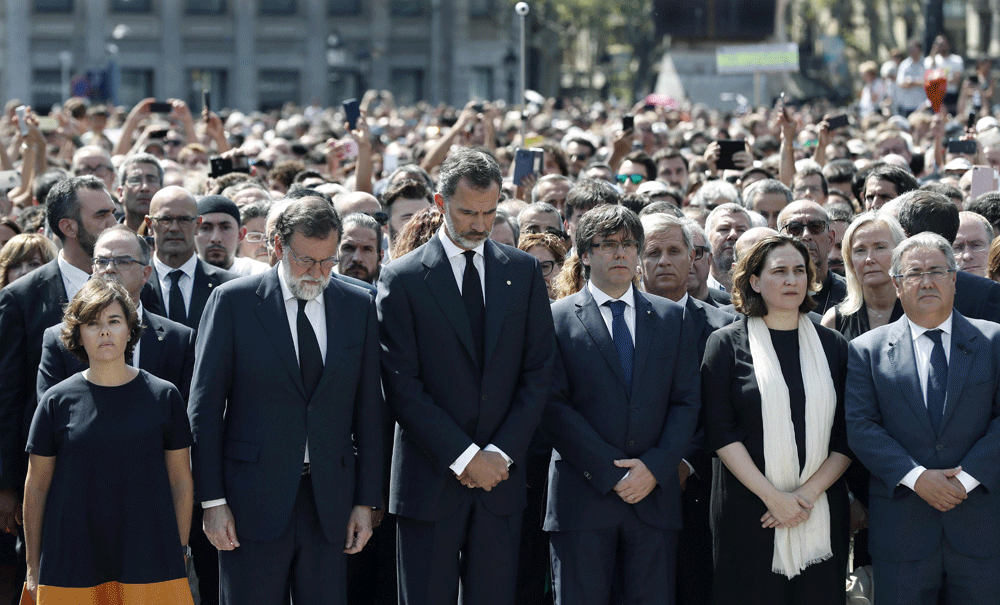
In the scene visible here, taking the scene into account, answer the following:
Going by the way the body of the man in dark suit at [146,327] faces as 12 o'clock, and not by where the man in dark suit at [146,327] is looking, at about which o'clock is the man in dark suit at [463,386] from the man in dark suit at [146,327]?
the man in dark suit at [463,386] is roughly at 10 o'clock from the man in dark suit at [146,327].

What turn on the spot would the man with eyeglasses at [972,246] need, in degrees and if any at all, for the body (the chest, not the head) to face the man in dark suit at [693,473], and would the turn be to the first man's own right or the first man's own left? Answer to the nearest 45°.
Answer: approximately 45° to the first man's own right

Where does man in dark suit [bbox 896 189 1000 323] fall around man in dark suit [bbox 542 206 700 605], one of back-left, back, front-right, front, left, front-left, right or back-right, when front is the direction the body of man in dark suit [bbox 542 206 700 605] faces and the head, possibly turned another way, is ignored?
back-left

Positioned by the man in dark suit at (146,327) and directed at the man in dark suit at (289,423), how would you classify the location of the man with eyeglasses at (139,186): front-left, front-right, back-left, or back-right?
back-left

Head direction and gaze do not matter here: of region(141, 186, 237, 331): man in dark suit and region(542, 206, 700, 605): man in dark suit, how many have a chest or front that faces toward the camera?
2

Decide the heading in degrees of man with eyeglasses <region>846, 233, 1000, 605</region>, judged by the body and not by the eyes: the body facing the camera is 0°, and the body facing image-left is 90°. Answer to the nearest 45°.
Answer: approximately 0°

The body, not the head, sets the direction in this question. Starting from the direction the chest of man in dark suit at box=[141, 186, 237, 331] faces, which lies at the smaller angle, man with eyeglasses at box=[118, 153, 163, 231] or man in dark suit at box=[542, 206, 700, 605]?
the man in dark suit

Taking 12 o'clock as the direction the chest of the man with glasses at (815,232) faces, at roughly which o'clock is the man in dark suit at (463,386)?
The man in dark suit is roughly at 1 o'clock from the man with glasses.

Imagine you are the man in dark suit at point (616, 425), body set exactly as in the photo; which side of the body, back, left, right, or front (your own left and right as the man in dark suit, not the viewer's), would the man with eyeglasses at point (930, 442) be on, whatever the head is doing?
left
